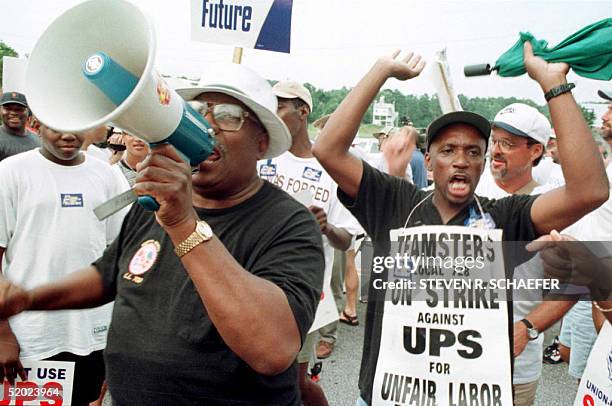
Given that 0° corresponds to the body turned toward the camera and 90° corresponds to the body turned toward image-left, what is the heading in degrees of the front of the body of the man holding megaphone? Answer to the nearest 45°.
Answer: approximately 45°

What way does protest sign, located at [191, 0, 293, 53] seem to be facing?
toward the camera

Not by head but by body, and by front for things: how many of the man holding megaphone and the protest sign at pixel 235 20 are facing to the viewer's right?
0

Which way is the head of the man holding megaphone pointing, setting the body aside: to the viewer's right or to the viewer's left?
to the viewer's left
